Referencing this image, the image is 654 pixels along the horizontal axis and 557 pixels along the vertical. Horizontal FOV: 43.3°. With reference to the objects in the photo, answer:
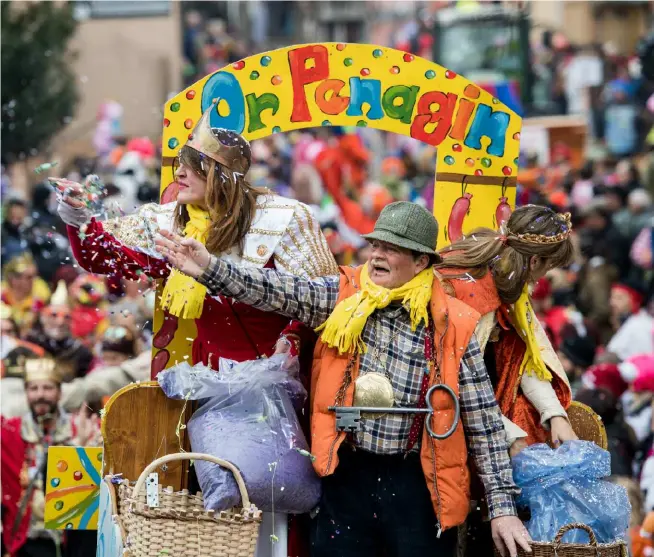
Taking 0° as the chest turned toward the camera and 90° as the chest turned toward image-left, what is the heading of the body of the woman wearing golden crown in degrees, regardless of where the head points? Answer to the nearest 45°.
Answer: approximately 45°

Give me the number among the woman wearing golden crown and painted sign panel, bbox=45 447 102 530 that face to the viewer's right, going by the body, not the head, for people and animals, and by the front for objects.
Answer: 0

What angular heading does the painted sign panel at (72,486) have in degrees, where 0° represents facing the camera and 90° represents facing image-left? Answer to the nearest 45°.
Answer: approximately 0°

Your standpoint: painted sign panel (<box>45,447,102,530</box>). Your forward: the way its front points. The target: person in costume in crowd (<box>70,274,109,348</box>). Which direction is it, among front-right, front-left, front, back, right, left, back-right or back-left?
back

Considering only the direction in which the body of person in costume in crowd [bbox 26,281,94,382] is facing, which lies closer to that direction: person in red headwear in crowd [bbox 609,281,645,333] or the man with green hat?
the man with green hat

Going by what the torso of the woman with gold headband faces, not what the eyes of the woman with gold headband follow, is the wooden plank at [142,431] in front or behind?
behind

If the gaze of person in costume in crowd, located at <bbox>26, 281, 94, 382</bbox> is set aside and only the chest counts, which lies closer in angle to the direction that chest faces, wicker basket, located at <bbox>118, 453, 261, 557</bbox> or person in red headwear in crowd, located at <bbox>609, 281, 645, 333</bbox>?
the wicker basket

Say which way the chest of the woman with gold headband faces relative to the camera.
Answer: to the viewer's right

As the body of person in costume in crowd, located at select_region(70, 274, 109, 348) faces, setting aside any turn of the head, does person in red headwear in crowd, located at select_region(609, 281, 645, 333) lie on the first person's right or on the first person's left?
on the first person's left

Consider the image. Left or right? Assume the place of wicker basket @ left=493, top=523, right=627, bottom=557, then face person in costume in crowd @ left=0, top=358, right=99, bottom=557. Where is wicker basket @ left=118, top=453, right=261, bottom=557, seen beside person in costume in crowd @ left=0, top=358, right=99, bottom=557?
left

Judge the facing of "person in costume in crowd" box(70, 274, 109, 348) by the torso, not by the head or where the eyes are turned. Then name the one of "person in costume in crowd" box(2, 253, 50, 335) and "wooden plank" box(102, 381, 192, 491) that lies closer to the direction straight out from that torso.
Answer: the wooden plank

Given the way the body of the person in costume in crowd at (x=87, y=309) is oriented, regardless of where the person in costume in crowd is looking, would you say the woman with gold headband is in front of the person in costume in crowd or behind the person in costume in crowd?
in front
